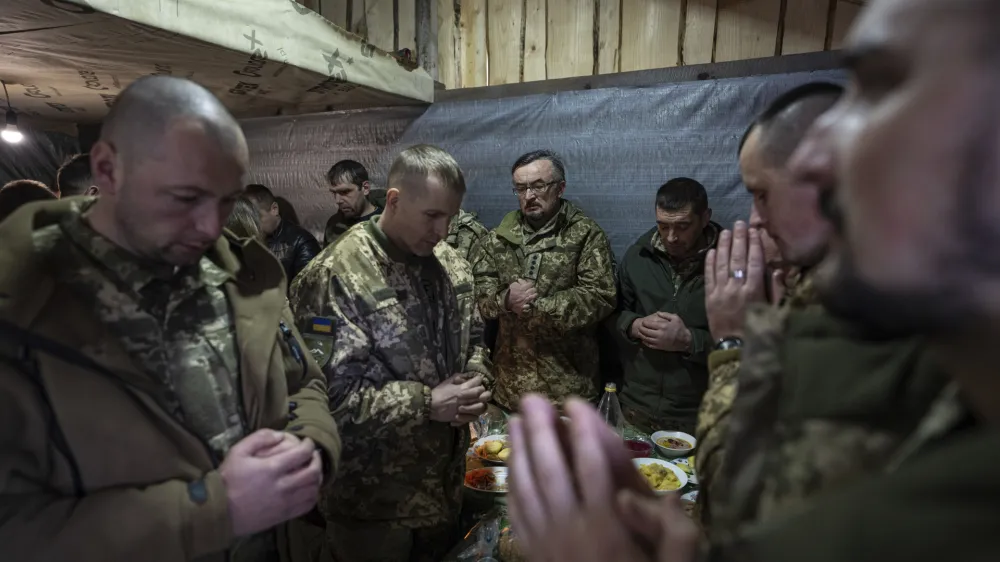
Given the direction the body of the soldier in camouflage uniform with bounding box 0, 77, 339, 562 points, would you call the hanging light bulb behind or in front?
behind

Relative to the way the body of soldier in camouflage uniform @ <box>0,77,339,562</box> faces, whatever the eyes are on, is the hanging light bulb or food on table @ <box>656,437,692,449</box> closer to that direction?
the food on table

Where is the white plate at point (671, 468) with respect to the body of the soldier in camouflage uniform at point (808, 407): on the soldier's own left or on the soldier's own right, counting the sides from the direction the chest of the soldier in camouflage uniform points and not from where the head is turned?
on the soldier's own right

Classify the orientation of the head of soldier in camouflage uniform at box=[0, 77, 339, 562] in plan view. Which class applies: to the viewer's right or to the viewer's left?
to the viewer's right

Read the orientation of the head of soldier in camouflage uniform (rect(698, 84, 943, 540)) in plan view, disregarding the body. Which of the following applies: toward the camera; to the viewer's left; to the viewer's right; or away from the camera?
to the viewer's left

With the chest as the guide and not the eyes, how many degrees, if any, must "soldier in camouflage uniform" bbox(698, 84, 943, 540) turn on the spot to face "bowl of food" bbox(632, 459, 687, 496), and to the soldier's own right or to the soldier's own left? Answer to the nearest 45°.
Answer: approximately 90° to the soldier's own right

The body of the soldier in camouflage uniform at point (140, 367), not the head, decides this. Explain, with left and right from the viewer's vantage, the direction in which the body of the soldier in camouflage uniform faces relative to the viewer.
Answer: facing the viewer and to the right of the viewer

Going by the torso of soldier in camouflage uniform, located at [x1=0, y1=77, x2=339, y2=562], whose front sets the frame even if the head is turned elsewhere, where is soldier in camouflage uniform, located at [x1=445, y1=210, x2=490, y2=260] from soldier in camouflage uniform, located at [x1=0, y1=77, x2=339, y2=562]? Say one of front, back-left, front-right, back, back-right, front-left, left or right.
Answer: left

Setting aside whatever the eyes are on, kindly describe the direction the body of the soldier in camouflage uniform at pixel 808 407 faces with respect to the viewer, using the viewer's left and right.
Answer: facing to the left of the viewer

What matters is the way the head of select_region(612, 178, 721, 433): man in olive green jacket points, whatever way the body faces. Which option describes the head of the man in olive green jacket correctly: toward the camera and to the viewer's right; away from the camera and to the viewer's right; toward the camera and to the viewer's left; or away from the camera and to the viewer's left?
toward the camera and to the viewer's left

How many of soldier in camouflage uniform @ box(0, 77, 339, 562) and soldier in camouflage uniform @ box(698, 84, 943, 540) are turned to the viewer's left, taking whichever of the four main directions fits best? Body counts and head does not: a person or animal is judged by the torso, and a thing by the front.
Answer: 1

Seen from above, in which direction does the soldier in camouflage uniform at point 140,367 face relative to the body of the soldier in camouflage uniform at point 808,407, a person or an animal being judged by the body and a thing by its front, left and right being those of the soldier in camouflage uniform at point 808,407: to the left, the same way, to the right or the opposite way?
the opposite way
